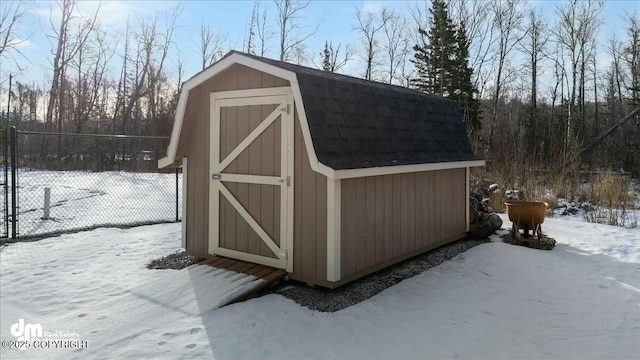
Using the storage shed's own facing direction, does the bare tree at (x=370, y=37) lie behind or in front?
behind

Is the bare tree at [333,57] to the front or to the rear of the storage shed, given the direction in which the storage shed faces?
to the rear

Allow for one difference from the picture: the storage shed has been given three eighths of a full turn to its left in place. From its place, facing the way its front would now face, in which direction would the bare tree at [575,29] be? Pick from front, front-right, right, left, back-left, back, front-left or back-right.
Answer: front-left

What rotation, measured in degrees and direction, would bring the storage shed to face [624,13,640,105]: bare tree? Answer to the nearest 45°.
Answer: approximately 180°

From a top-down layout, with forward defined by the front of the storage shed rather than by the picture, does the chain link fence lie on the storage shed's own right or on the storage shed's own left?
on the storage shed's own right

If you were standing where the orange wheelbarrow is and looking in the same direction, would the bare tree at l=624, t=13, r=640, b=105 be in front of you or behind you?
behind
